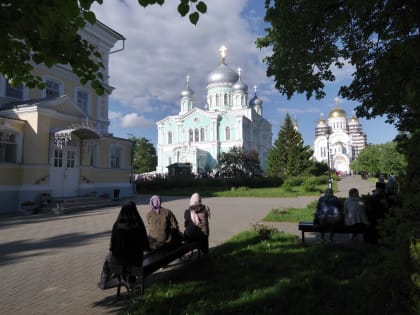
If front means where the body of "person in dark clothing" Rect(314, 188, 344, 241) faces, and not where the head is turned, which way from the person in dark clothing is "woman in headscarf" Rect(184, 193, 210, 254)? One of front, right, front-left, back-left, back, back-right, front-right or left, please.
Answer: back-left

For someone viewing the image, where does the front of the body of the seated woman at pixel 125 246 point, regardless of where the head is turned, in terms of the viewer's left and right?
facing away from the viewer and to the left of the viewer

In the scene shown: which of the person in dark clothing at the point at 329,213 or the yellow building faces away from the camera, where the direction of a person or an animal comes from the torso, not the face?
the person in dark clothing

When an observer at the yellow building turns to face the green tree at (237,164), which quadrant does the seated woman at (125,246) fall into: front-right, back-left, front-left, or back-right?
back-right

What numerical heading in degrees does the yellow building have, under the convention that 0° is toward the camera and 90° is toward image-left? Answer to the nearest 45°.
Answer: approximately 315°

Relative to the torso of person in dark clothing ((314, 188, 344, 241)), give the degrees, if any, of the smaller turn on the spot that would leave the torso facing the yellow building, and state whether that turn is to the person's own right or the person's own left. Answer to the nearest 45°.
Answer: approximately 90° to the person's own left

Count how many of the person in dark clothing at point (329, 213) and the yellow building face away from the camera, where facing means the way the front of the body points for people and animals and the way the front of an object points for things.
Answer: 1

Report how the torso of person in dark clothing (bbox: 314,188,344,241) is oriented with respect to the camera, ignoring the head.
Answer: away from the camera

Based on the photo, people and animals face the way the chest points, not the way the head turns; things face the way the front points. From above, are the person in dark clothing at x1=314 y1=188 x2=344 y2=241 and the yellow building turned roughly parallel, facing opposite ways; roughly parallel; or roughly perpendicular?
roughly perpendicular

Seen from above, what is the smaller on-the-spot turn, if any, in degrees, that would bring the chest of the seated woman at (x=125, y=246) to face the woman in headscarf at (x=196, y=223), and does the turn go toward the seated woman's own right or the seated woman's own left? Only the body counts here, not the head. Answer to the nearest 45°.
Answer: approximately 90° to the seated woman's own right
